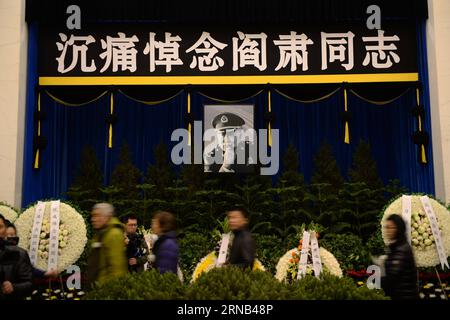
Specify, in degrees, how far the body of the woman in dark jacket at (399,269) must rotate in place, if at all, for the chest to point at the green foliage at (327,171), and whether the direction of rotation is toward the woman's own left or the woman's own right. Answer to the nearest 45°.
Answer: approximately 90° to the woman's own right

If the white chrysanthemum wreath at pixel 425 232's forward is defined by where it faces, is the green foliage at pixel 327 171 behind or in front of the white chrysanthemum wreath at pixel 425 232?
behind

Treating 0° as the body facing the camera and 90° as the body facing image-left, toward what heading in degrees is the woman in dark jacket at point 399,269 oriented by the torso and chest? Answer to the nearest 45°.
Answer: approximately 90°

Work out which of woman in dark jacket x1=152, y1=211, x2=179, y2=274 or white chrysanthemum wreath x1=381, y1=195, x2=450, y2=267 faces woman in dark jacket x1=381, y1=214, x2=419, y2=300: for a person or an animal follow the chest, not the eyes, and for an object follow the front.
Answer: the white chrysanthemum wreath

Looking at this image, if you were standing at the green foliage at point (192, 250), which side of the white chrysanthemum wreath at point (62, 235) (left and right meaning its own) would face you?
left

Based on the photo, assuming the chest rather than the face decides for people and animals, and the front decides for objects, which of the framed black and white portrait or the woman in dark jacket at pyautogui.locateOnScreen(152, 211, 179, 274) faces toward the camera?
the framed black and white portrait

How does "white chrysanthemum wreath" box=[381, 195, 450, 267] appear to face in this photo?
toward the camera

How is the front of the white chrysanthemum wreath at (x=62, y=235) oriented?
toward the camera

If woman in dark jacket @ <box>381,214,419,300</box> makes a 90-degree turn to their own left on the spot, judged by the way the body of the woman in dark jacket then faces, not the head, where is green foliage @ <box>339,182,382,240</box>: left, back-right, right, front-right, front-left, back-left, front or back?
back

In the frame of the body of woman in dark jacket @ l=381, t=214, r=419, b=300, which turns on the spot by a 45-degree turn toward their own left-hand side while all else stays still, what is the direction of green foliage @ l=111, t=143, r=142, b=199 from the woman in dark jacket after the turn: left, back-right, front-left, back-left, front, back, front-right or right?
right

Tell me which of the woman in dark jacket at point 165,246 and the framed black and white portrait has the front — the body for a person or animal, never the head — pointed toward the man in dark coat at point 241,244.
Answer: the framed black and white portrait

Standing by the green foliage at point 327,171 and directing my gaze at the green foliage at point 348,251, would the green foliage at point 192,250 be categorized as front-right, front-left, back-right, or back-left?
front-right

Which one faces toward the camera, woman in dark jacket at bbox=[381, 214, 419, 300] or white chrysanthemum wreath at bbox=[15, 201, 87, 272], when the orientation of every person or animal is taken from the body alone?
the white chrysanthemum wreath

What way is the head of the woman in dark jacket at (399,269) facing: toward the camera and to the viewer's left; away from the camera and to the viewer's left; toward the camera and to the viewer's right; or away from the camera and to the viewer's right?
toward the camera and to the viewer's left

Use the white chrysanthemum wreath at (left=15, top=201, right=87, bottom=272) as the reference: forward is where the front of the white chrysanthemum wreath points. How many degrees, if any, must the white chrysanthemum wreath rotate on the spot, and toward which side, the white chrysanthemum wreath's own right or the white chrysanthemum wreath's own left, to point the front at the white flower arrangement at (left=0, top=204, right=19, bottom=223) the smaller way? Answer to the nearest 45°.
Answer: approximately 135° to the white chrysanthemum wreath's own right
